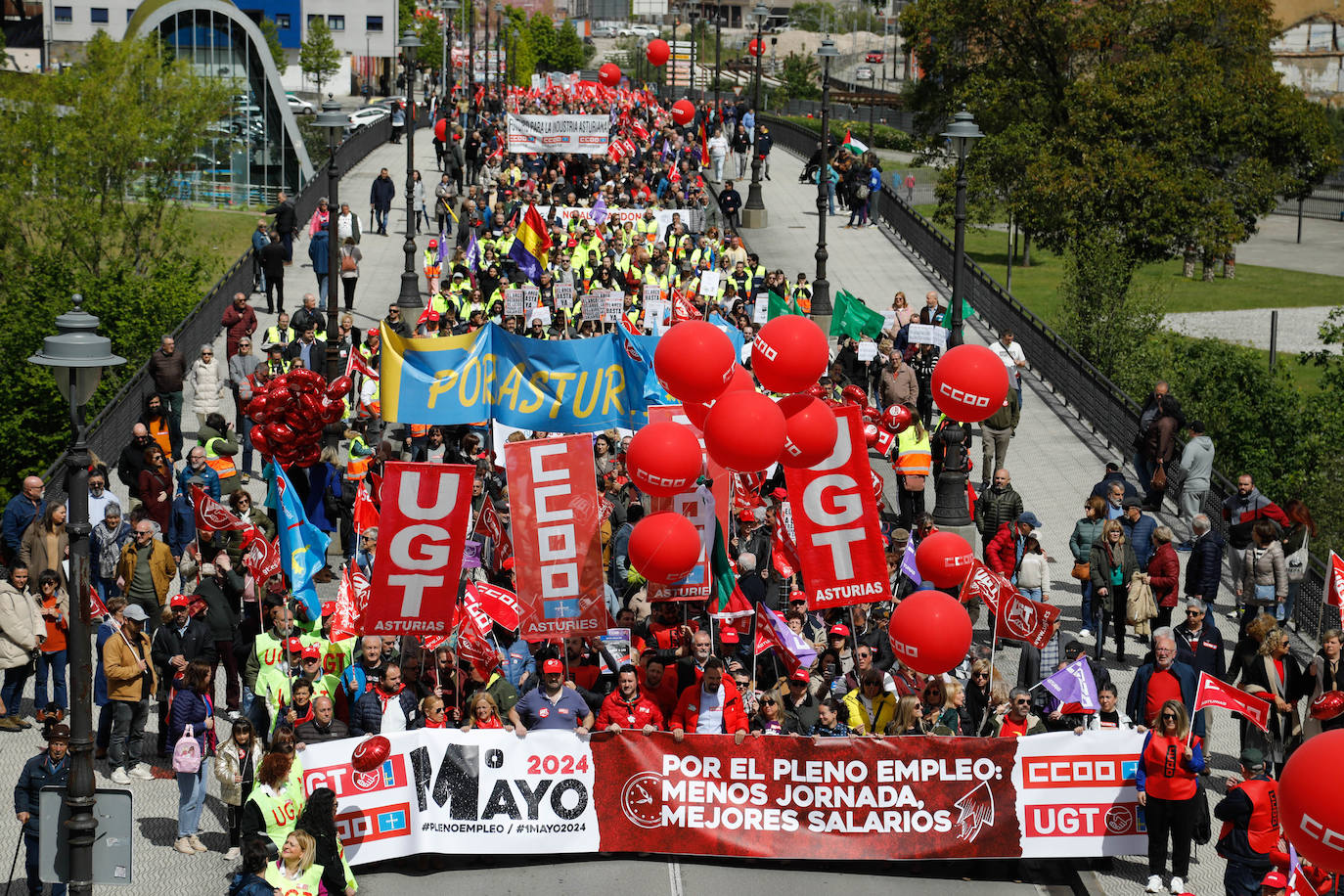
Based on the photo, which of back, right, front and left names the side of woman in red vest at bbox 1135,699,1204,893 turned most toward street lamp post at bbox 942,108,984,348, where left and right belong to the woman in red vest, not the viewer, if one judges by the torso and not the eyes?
back

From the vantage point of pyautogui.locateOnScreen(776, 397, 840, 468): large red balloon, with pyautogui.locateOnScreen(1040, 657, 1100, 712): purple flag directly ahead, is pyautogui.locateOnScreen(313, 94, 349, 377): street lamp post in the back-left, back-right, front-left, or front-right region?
back-left

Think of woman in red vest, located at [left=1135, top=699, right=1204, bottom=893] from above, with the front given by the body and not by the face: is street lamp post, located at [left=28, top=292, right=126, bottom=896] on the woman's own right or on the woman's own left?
on the woman's own right

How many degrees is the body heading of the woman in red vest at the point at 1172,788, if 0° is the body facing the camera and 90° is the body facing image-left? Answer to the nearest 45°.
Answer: approximately 0°

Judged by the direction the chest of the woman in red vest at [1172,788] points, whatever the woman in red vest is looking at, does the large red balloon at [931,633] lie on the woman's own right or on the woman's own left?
on the woman's own right

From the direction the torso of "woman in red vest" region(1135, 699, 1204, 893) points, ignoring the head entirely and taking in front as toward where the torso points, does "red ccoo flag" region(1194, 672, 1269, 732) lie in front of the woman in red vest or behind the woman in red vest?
behind

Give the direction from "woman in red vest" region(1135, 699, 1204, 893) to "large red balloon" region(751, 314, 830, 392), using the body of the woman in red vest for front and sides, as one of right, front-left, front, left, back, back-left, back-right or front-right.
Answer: back-right

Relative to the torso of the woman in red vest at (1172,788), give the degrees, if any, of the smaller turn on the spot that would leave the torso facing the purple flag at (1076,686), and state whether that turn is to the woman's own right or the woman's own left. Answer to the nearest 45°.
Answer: approximately 135° to the woman's own right

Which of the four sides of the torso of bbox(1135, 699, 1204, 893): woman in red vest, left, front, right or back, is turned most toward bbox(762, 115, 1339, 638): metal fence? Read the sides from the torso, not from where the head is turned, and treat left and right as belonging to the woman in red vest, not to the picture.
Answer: back
